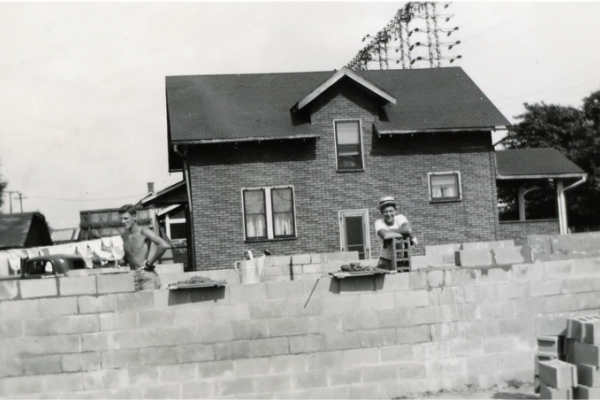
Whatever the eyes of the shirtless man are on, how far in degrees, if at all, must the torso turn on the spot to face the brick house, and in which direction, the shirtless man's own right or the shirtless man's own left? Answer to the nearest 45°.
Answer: approximately 180°

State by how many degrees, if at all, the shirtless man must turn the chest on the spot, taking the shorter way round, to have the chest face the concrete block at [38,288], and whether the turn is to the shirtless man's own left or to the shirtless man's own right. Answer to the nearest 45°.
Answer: approximately 45° to the shirtless man's own right

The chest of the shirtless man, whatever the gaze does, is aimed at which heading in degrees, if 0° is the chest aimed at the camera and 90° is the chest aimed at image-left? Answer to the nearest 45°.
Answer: approximately 45°

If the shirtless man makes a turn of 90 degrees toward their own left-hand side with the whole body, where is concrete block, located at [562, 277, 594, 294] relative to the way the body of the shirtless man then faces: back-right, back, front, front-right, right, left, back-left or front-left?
front-left

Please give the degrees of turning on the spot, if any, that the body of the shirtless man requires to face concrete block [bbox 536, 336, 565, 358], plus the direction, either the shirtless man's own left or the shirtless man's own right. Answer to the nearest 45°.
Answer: approximately 135° to the shirtless man's own left

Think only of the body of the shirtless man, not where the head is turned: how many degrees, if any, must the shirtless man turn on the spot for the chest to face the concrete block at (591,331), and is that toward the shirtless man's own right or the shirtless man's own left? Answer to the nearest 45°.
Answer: approximately 135° to the shirtless man's own left

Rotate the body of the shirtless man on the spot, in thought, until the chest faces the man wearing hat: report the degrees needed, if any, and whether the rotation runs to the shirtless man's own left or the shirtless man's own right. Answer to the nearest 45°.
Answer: approximately 135° to the shirtless man's own left

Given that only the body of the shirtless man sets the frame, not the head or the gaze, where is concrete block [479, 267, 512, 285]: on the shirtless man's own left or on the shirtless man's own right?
on the shirtless man's own left

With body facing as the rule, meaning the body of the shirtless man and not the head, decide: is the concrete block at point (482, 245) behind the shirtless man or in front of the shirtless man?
behind

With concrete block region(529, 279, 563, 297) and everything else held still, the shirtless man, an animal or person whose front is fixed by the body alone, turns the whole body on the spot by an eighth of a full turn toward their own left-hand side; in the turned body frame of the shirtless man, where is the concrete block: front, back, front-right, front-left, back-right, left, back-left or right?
left
